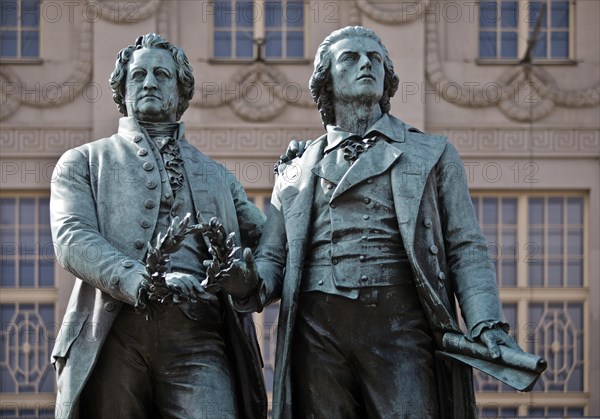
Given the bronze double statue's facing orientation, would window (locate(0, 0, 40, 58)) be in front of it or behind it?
behind

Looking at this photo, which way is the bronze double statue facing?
toward the camera

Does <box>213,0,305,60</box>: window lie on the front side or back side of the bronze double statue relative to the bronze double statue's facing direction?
on the back side

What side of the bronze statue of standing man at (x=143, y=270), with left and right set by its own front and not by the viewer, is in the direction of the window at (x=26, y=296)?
back

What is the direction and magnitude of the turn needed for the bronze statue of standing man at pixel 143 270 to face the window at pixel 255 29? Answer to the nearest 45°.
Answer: approximately 180°

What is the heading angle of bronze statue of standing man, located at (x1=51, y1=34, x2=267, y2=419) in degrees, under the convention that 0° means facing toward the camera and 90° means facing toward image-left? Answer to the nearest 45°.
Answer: approximately 0°

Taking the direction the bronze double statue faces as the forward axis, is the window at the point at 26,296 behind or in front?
behind
